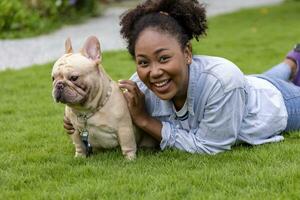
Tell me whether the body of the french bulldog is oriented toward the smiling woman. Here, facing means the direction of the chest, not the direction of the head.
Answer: no

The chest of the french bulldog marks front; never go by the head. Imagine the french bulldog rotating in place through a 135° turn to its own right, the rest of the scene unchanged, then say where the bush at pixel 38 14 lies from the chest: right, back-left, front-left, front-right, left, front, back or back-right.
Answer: front

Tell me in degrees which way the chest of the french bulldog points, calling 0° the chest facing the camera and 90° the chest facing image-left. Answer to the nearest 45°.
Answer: approximately 45°
